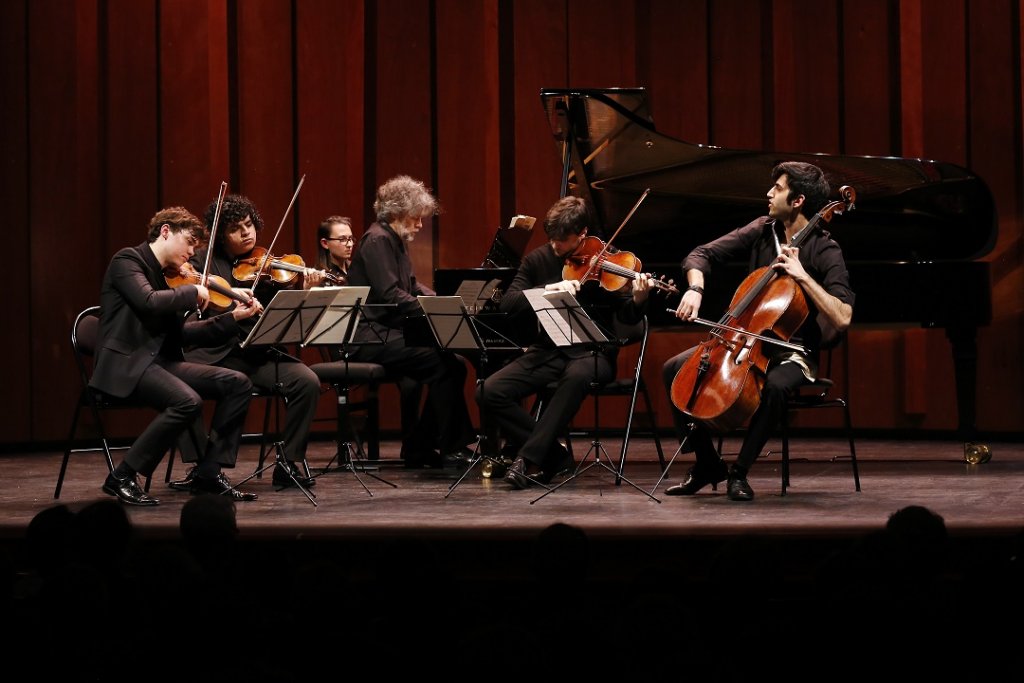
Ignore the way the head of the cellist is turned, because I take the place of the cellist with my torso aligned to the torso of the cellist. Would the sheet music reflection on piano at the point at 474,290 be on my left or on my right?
on my right

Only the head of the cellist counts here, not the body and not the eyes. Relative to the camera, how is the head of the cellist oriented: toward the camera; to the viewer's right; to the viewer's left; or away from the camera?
to the viewer's left

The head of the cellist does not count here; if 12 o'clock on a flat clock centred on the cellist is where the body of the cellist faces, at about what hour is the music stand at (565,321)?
The music stand is roughly at 1 o'clock from the cellist.

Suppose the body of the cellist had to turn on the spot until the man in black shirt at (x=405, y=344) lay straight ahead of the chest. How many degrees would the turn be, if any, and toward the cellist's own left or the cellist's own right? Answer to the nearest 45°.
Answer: approximately 45° to the cellist's own right

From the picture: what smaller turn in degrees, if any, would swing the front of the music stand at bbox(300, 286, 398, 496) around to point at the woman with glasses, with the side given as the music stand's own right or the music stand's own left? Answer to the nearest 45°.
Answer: approximately 45° to the music stand's own right

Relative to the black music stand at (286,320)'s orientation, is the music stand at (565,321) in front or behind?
behind

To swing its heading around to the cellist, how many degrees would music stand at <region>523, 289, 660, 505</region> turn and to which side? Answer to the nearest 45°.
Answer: approximately 45° to its right

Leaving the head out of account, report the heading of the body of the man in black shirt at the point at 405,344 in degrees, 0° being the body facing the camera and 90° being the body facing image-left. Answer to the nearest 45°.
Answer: approximately 270°

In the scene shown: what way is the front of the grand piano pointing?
to the viewer's left

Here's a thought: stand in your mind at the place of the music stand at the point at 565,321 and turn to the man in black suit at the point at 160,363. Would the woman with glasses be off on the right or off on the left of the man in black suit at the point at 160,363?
right

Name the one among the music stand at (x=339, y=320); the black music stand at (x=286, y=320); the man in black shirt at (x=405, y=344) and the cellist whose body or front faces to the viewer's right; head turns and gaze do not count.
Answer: the man in black shirt

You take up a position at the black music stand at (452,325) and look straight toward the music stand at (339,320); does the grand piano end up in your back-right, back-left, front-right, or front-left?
back-right
